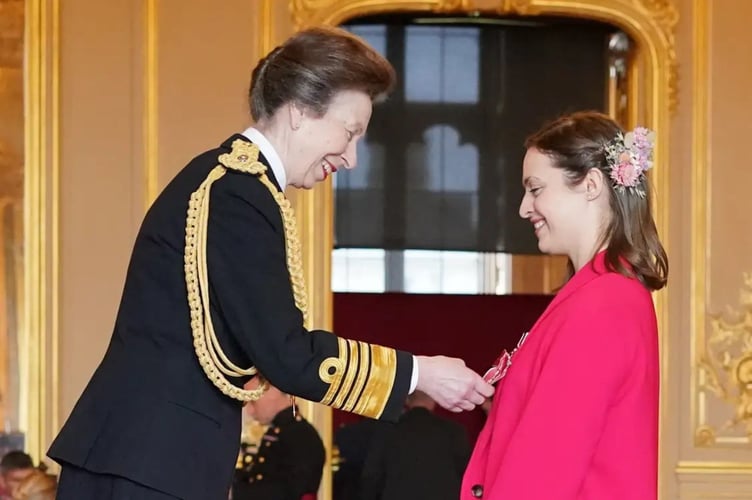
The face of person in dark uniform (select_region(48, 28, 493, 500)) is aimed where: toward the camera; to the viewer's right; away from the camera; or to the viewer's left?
to the viewer's right

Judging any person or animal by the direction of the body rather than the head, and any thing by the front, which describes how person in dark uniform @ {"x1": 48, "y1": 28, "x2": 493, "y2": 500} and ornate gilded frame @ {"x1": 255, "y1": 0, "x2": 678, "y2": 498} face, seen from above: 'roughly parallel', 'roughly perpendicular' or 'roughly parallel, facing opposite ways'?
roughly perpendicular

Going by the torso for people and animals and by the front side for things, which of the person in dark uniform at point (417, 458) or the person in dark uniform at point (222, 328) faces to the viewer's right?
the person in dark uniform at point (222, 328)

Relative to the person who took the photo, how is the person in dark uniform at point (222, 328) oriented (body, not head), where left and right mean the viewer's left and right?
facing to the right of the viewer

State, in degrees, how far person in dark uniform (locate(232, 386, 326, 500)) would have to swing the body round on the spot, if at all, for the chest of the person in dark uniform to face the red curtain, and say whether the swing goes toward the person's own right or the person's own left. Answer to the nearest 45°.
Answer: approximately 180°
